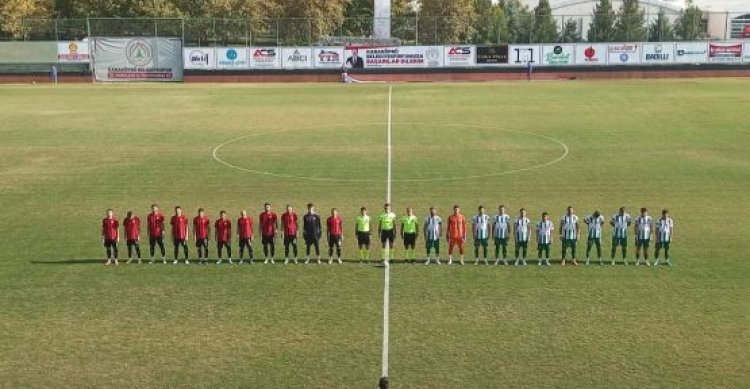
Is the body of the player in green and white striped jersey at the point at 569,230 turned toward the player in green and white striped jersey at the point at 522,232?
no

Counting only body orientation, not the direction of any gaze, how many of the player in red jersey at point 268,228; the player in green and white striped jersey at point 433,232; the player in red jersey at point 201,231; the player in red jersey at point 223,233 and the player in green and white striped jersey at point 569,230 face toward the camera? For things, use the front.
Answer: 5

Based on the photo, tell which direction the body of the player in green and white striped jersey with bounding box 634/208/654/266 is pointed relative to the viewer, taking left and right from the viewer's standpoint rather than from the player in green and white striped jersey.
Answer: facing the viewer

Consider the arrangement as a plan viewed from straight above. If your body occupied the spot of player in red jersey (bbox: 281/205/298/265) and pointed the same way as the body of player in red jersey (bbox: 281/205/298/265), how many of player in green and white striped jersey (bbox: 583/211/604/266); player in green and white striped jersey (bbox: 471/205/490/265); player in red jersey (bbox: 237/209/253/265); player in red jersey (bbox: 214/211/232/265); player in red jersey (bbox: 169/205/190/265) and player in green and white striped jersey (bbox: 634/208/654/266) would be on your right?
3

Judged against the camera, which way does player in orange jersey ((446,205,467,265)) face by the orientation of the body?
toward the camera

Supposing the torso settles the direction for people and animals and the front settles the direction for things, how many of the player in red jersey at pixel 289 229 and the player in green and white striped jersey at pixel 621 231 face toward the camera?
2

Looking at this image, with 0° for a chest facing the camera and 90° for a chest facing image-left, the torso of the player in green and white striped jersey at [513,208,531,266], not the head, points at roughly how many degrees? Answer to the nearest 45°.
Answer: approximately 0°

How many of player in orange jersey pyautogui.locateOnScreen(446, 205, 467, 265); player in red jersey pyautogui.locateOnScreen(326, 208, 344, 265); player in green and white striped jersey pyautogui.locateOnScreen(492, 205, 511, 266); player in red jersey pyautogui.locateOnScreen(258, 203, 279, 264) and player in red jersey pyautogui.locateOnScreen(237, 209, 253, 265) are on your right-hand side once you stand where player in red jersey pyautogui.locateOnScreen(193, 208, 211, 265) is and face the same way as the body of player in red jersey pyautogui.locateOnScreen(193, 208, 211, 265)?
0

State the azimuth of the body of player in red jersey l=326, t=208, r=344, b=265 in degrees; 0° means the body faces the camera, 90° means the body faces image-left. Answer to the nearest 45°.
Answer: approximately 0°

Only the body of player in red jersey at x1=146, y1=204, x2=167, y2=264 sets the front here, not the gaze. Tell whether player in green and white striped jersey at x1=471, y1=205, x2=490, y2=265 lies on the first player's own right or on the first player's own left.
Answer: on the first player's own left

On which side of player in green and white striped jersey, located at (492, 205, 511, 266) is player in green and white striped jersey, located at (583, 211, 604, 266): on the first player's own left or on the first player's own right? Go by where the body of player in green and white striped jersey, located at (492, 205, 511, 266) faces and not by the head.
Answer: on the first player's own left

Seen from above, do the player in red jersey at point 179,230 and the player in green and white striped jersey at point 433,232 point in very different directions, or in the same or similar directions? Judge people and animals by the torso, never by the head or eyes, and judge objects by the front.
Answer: same or similar directions

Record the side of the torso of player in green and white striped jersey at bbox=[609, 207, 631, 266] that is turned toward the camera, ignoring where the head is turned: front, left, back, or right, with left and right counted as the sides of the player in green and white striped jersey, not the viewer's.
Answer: front

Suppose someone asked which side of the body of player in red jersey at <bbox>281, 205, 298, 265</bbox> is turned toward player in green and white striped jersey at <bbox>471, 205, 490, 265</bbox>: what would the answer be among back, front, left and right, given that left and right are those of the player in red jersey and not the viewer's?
left

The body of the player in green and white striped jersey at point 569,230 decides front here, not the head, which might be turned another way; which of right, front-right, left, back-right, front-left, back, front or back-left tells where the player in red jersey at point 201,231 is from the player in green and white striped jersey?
right

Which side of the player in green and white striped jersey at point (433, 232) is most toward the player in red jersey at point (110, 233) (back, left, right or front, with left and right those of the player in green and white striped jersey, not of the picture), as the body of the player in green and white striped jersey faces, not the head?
right
